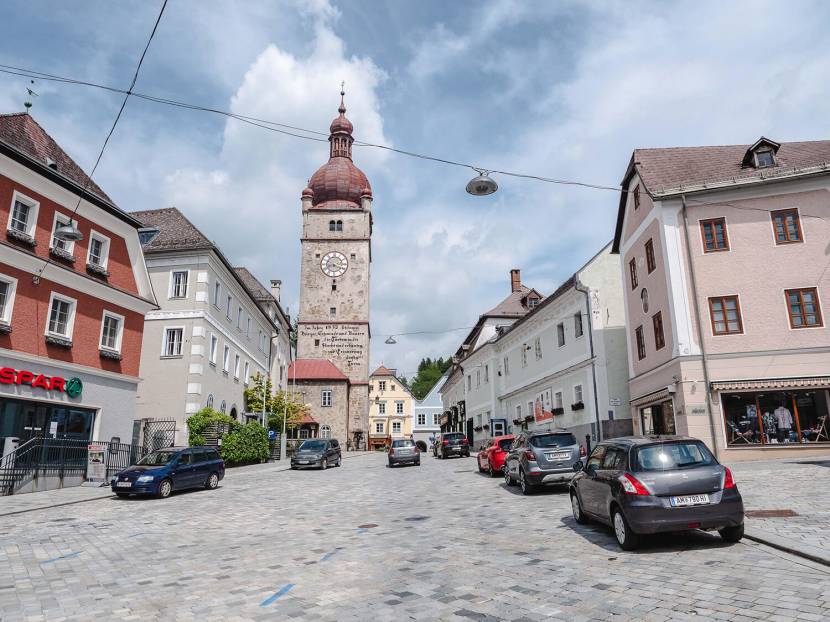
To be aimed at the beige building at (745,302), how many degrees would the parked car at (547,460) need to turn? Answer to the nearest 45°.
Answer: approximately 90° to its right

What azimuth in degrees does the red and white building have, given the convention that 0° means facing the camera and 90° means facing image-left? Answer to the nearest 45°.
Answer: approximately 315°

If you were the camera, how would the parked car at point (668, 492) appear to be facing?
facing away from the viewer and to the left of the viewer

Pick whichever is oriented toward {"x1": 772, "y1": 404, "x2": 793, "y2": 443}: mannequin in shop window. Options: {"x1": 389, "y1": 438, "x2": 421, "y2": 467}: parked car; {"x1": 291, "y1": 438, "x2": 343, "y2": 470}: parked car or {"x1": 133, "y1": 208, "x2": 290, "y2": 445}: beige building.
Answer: the beige building
